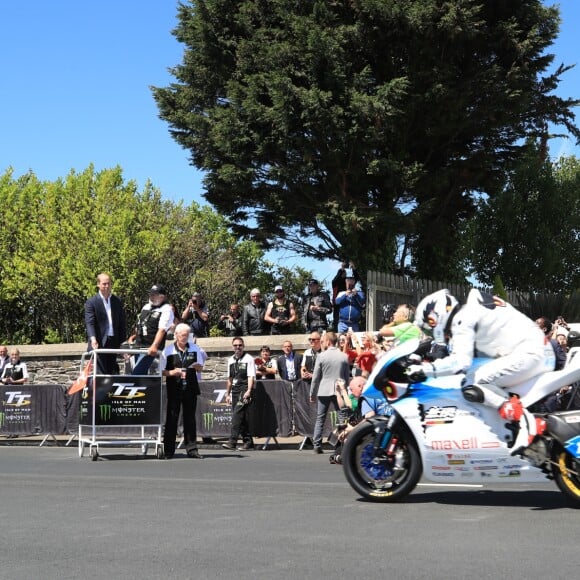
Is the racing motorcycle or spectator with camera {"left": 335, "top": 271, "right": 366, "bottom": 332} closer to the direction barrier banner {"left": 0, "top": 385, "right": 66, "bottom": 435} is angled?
the racing motorcycle

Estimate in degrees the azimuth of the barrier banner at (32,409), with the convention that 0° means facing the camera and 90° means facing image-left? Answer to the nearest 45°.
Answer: approximately 0°

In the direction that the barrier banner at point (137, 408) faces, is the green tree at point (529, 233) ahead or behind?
behind

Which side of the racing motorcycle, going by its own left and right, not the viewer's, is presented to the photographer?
left

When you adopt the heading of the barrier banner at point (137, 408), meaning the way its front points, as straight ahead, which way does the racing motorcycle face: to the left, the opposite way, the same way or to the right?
to the right
